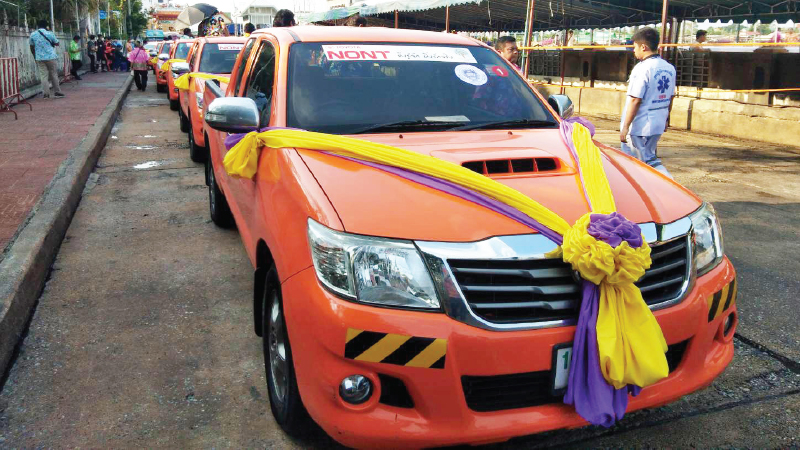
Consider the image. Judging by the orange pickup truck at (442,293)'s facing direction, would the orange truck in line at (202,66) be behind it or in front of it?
behind

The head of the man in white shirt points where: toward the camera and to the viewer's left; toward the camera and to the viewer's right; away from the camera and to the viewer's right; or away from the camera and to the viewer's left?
away from the camera and to the viewer's left

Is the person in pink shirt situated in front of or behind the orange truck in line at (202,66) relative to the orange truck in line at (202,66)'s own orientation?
behind

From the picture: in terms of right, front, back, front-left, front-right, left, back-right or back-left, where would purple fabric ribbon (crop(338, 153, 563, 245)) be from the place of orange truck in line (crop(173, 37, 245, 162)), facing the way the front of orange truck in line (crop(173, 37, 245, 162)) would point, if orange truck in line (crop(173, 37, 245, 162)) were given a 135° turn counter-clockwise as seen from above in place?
back

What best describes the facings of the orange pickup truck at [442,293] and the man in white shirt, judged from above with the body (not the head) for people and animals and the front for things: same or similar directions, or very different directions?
very different directions

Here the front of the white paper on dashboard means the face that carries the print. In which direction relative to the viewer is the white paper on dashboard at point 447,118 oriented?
toward the camera
